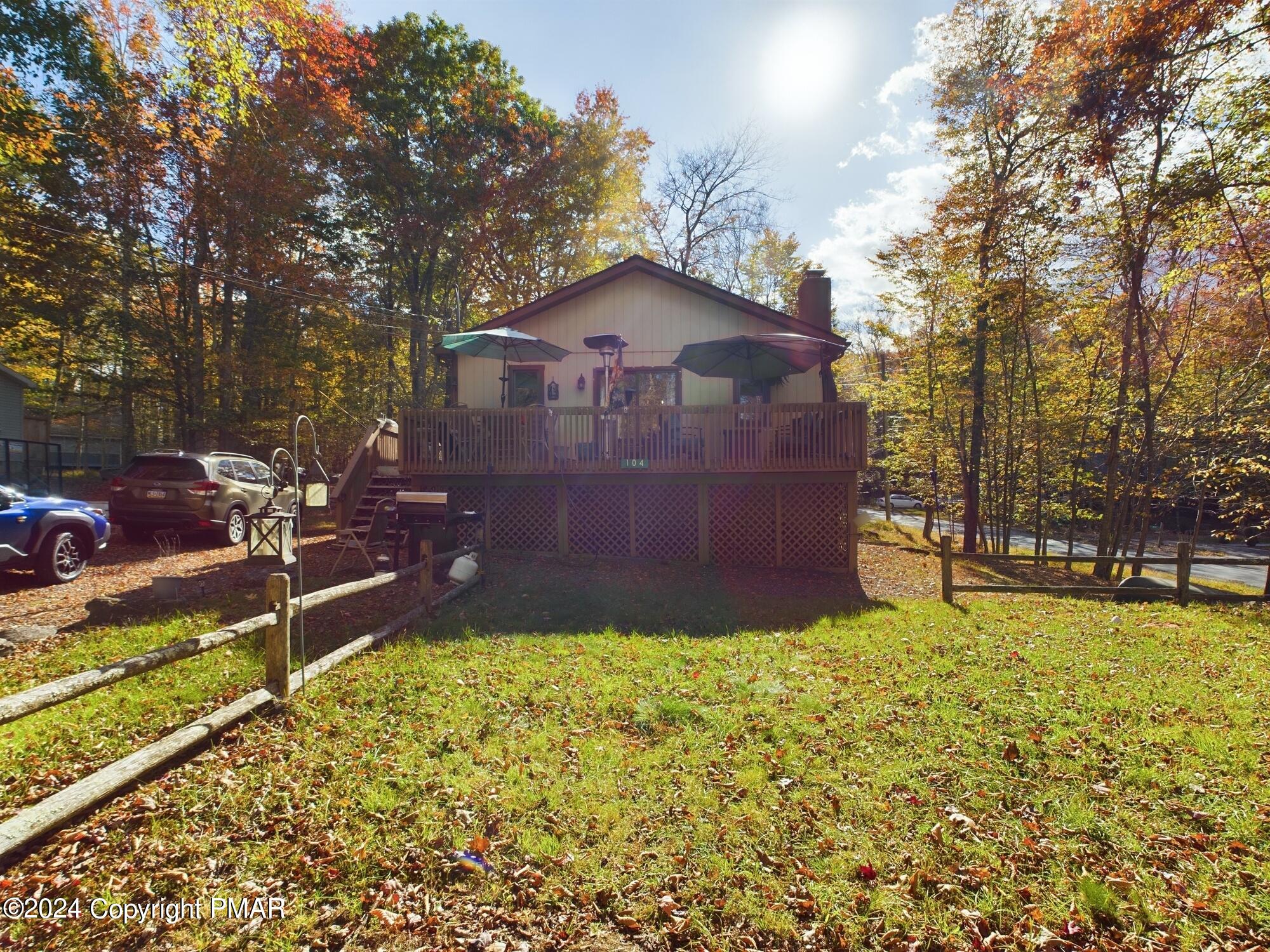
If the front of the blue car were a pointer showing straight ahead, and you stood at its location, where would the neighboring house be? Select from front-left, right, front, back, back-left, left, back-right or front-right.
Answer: left

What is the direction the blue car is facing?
to the viewer's right

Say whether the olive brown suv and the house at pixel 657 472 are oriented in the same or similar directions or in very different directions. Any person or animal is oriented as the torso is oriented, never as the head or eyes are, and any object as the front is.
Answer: very different directions

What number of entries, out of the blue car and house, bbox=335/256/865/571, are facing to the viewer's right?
1

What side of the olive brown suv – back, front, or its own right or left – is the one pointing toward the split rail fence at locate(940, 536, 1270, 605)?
right

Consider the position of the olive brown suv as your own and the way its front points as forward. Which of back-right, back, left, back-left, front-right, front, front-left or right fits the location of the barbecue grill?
right

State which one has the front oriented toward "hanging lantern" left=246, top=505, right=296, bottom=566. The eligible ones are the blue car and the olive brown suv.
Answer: the blue car
